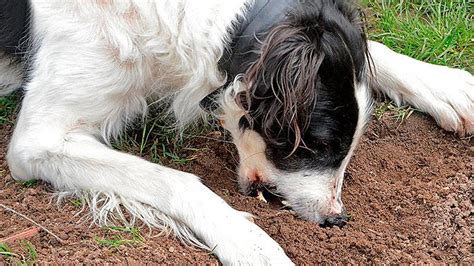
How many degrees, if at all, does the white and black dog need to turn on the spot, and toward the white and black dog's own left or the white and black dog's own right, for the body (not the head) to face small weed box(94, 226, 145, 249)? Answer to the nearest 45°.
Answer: approximately 90° to the white and black dog's own right

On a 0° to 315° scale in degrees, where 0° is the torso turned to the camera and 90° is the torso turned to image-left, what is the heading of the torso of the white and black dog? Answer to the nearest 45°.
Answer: approximately 315°

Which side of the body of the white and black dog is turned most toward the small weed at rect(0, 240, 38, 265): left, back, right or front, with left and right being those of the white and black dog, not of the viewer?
right

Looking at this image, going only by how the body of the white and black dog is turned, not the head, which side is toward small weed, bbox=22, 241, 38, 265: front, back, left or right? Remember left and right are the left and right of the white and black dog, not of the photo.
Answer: right
